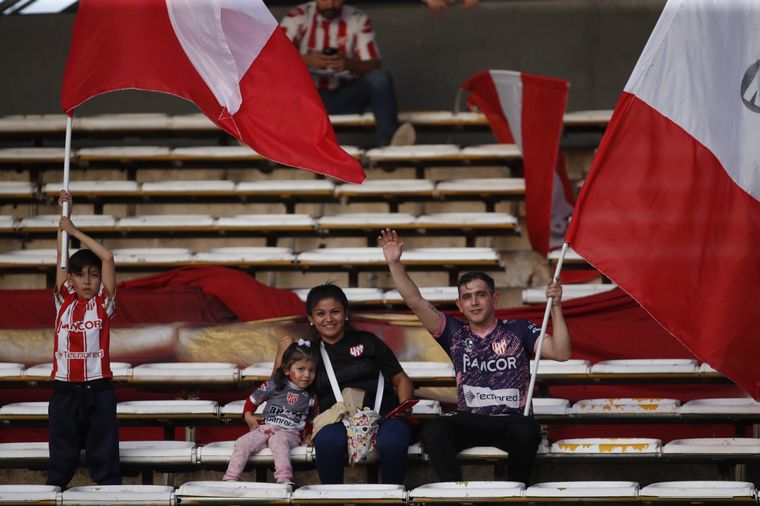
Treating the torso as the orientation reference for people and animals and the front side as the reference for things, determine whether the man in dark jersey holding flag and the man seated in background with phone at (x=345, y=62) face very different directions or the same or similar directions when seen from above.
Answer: same or similar directions

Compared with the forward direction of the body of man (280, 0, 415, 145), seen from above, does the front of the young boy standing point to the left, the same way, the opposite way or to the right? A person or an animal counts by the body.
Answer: the same way

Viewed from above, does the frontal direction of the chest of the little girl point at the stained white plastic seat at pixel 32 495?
no

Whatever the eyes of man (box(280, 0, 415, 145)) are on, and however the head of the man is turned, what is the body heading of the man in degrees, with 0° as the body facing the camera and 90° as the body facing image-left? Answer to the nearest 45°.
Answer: approximately 0°

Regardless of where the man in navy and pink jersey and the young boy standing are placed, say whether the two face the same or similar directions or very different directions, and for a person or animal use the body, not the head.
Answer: same or similar directions

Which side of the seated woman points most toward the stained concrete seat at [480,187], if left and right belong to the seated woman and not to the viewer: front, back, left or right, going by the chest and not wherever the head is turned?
back

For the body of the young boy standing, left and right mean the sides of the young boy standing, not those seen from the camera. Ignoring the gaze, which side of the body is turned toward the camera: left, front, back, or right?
front

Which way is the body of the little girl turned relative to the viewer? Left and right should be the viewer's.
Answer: facing the viewer

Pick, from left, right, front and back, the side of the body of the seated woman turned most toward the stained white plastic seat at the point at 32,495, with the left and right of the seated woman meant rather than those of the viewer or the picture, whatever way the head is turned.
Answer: right

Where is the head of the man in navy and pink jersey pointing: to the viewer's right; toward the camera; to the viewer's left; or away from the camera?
toward the camera

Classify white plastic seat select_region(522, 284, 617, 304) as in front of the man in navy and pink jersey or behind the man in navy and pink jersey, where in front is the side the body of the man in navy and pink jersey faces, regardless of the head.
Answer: behind

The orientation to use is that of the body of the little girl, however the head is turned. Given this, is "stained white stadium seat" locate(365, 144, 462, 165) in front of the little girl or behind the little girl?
behind

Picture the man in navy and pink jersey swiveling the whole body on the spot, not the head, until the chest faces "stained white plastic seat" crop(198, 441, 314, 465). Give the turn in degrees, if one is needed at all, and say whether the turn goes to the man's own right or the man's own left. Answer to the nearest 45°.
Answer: approximately 90° to the man's own right

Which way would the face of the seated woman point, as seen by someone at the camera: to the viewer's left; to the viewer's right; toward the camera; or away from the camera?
toward the camera

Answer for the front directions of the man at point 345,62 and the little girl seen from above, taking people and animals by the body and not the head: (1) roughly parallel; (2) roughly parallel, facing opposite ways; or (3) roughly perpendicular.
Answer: roughly parallel
